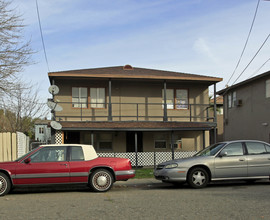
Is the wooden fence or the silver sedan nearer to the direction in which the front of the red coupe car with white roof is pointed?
the wooden fence

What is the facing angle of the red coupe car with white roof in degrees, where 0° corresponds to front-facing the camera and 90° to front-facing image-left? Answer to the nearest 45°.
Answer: approximately 90°

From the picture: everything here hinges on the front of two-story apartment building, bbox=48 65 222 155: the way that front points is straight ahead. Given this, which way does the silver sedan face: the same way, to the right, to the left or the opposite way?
to the right

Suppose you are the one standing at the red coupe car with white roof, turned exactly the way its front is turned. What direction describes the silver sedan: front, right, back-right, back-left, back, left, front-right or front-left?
back

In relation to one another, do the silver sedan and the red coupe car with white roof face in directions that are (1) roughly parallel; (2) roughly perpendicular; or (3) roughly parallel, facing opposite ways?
roughly parallel

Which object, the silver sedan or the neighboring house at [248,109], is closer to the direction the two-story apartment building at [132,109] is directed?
the silver sedan

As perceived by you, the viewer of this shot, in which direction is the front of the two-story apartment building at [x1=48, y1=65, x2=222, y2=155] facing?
facing the viewer

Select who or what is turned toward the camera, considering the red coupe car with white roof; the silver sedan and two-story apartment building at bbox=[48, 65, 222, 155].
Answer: the two-story apartment building

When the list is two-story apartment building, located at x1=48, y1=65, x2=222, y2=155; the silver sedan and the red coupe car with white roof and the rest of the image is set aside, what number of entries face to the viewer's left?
2

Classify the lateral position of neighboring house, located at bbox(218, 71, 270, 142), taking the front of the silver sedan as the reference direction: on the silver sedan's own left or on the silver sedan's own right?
on the silver sedan's own right

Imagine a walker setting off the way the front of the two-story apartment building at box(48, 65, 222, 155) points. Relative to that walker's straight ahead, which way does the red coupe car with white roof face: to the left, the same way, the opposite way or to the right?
to the right

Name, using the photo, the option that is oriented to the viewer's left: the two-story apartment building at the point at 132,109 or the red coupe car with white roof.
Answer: the red coupe car with white roof

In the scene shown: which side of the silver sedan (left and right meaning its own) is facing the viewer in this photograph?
left
